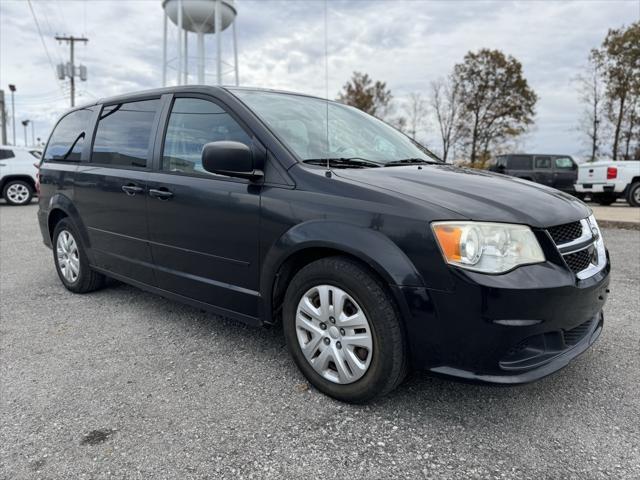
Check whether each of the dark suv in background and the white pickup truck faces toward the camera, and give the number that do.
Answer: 0

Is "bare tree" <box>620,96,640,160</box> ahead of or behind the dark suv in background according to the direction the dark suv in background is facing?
ahead

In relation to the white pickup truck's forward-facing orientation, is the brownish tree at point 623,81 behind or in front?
in front

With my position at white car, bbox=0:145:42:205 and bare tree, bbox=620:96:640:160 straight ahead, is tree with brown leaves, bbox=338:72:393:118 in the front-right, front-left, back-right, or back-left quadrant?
front-left

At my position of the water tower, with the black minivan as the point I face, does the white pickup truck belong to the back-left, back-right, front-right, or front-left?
front-left

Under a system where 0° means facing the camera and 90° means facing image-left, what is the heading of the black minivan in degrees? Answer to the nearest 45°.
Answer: approximately 315°

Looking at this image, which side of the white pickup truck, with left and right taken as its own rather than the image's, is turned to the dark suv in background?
left

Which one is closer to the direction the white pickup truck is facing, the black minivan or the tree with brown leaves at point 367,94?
the tree with brown leaves

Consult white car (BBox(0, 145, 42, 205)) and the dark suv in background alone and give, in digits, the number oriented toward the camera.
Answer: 0
